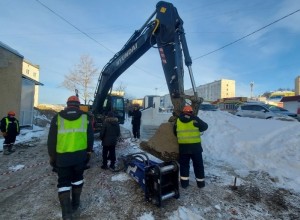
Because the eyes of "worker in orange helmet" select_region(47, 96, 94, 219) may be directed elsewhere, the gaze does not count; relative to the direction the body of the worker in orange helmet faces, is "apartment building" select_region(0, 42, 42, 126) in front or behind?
in front

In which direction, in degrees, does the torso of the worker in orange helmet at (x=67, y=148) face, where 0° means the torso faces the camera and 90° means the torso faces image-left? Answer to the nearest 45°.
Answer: approximately 180°

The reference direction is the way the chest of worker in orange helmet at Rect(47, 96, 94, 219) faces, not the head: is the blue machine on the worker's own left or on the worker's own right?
on the worker's own right
